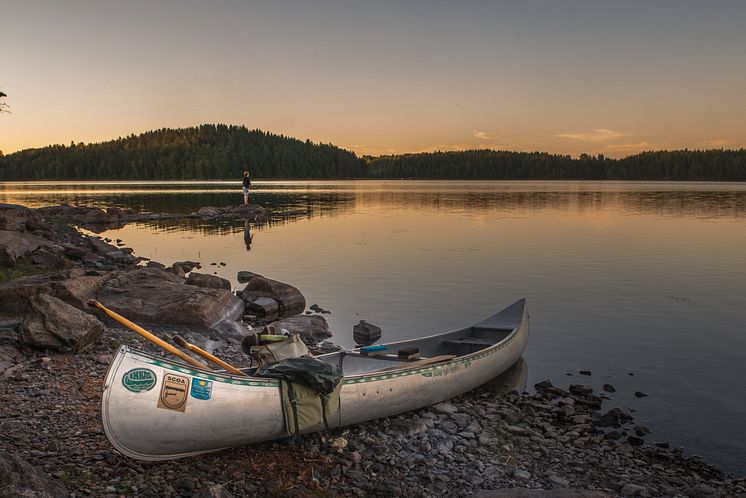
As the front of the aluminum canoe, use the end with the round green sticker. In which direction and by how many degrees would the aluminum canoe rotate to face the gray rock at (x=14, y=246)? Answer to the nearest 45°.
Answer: approximately 90° to its right

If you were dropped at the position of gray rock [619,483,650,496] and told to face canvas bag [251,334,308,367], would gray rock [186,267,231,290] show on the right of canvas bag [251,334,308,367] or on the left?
right

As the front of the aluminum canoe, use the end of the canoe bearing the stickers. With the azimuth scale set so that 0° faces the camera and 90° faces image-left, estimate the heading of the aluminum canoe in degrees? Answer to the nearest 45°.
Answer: approximately 45°

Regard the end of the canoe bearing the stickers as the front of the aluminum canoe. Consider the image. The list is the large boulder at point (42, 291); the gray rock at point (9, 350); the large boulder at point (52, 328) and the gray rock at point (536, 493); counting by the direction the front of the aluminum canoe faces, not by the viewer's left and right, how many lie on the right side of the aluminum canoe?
3

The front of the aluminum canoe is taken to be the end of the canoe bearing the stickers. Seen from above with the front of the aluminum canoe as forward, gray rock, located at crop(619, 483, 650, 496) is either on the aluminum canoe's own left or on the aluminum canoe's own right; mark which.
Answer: on the aluminum canoe's own left

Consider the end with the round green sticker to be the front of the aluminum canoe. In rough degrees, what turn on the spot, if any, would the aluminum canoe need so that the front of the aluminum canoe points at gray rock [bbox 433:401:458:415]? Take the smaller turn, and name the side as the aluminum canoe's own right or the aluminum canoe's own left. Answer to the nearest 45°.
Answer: approximately 180°

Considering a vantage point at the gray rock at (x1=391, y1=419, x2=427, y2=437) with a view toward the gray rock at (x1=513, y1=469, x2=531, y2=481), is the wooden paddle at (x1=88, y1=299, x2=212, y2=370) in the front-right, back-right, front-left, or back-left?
back-right

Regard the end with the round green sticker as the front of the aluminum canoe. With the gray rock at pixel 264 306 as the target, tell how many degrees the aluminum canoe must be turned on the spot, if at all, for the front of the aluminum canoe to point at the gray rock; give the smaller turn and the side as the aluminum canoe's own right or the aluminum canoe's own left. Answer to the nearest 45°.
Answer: approximately 135° to the aluminum canoe's own right

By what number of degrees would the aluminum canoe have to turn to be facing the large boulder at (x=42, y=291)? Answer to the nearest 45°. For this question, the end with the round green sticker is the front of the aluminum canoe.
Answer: approximately 90° to its right
